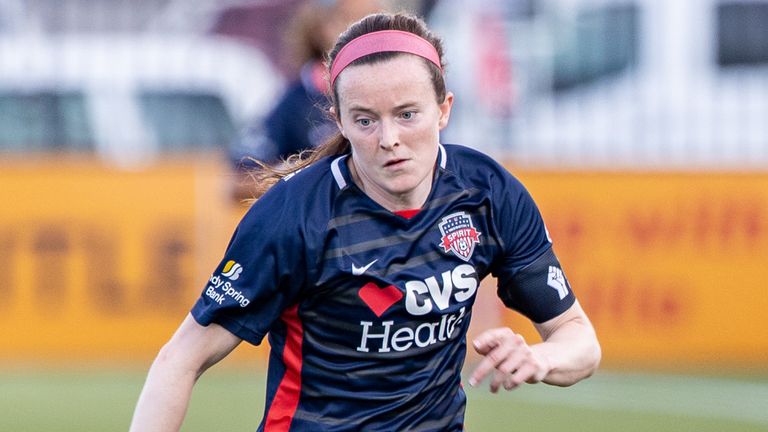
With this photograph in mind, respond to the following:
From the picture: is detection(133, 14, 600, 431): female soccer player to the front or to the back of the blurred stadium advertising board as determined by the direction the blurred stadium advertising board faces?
to the front

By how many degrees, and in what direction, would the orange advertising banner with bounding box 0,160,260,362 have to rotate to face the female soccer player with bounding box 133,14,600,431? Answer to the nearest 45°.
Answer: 0° — it already faces them

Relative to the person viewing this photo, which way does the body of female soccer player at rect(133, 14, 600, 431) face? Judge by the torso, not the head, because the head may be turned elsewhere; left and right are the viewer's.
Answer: facing the viewer and to the right of the viewer

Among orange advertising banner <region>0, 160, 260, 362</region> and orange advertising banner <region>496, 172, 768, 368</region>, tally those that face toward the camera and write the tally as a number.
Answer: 2

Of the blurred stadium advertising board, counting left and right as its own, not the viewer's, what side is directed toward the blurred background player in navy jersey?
front

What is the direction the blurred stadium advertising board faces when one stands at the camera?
facing the viewer

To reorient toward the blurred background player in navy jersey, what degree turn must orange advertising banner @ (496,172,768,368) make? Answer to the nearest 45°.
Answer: approximately 45° to its right

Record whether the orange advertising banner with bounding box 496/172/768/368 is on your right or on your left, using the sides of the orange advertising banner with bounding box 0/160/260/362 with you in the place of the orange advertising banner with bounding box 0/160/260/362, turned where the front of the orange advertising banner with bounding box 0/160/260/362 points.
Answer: on your left

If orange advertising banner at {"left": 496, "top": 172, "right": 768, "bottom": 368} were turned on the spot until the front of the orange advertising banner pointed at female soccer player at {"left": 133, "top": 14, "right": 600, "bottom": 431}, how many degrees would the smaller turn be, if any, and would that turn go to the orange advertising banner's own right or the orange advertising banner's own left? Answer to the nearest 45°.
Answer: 0° — it already faces them
